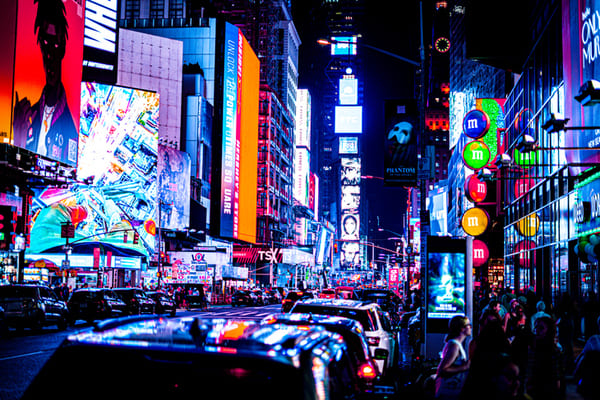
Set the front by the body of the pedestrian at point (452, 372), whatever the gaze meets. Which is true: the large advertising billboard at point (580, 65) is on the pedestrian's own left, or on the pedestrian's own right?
on the pedestrian's own left

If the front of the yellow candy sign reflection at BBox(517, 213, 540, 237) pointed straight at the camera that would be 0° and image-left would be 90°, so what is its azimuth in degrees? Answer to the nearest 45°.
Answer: approximately 45°

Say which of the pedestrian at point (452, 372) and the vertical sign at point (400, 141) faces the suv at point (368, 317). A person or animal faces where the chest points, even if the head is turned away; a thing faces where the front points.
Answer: the vertical sign

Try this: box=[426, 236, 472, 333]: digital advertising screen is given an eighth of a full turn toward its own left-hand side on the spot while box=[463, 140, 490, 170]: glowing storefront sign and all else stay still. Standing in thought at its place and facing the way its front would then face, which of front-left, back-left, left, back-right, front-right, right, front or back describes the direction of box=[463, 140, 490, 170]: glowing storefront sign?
back-left

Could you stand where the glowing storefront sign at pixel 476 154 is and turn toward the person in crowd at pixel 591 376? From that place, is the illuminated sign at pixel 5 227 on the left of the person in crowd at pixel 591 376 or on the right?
right

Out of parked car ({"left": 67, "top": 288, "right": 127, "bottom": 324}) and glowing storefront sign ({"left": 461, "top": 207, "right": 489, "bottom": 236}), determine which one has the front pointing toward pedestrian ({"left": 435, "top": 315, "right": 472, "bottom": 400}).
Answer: the glowing storefront sign

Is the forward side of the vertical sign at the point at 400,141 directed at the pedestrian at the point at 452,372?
yes

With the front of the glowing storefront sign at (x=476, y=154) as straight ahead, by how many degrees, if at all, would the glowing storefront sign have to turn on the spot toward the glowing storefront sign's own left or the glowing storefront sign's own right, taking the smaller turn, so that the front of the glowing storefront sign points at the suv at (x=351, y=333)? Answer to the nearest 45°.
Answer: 0° — it already faces it
